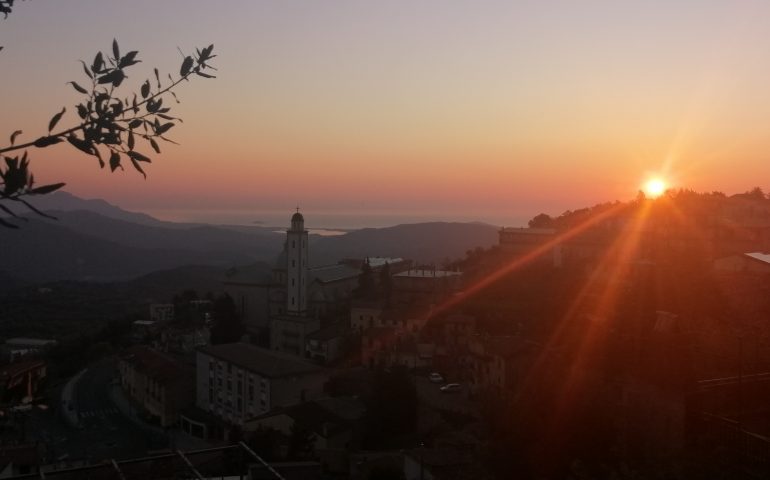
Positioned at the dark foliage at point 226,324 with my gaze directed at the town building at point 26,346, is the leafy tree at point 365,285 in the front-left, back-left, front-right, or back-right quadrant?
back-right

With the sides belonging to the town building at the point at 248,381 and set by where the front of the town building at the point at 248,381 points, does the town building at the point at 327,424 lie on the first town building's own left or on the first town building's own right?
on the first town building's own left

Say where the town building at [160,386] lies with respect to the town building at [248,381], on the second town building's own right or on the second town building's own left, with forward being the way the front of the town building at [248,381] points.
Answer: on the second town building's own right

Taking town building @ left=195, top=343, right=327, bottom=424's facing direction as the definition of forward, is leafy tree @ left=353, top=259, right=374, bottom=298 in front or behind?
behind

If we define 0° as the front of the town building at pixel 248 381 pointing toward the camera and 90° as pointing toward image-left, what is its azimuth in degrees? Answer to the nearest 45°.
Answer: approximately 45°

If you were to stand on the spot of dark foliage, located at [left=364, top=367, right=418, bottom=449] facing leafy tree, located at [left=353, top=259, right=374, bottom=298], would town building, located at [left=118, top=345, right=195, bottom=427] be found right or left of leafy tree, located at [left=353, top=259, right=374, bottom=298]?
left

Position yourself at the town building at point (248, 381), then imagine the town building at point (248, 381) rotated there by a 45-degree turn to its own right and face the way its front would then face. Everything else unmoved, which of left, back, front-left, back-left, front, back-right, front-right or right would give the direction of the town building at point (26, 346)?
front-right

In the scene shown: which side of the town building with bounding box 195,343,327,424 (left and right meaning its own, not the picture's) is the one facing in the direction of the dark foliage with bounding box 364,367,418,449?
left

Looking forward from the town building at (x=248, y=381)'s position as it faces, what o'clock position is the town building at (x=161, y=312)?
the town building at (x=161, y=312) is roughly at 4 o'clock from the town building at (x=248, y=381).

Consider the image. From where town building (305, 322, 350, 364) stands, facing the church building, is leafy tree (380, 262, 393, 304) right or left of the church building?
right

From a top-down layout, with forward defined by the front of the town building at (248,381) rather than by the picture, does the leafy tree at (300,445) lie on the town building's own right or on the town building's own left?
on the town building's own left

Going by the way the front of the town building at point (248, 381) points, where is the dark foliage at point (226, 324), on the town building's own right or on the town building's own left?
on the town building's own right
